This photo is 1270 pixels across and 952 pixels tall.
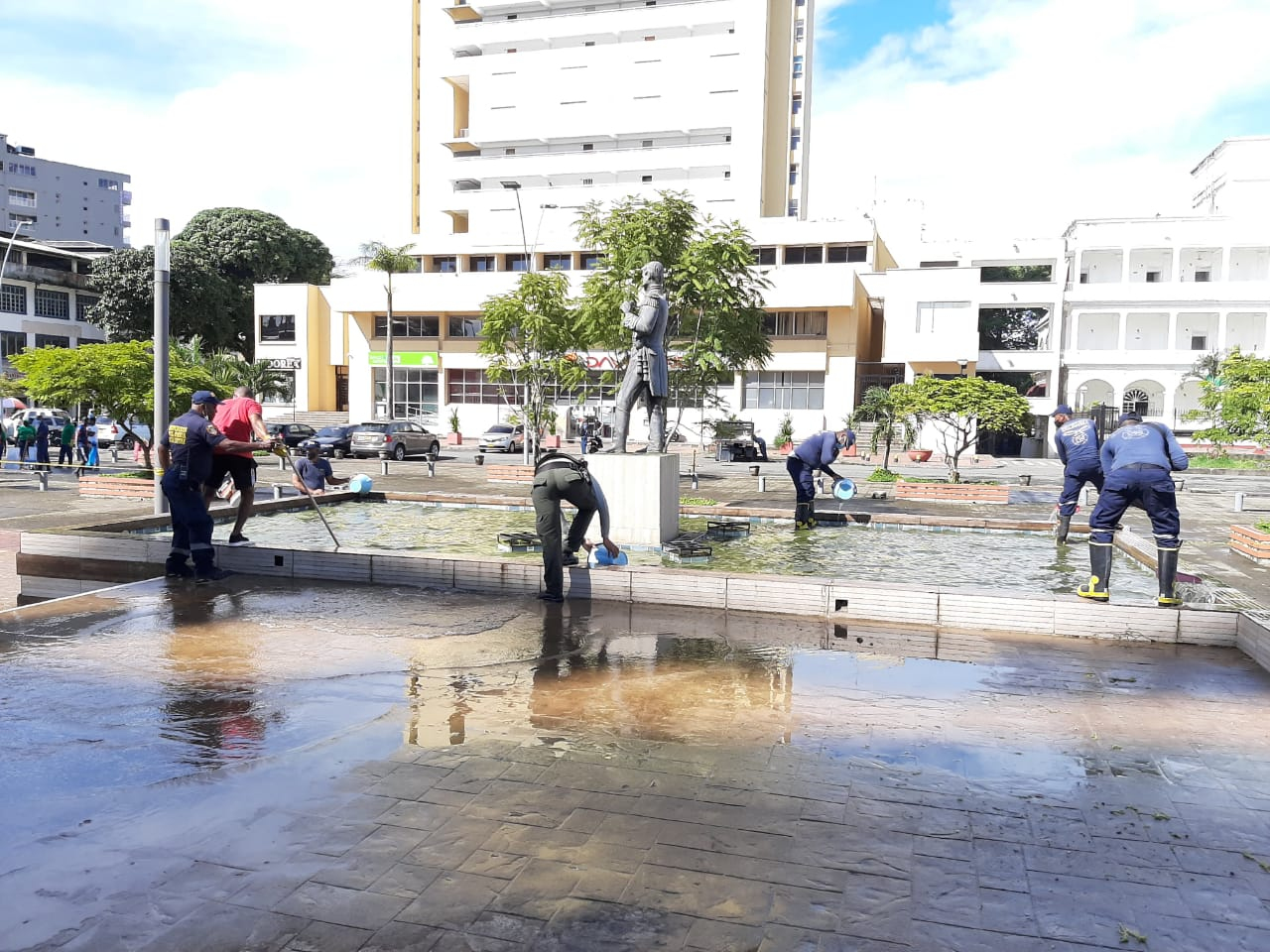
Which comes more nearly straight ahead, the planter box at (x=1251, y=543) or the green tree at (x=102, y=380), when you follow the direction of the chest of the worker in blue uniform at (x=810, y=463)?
the planter box

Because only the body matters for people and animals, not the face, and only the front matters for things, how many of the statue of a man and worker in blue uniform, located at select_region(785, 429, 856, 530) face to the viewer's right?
1

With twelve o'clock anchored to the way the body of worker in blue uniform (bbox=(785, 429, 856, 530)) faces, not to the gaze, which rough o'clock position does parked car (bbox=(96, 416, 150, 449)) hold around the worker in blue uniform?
The parked car is roughly at 7 o'clock from the worker in blue uniform.

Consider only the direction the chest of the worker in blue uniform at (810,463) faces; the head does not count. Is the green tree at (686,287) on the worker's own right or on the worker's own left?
on the worker's own left

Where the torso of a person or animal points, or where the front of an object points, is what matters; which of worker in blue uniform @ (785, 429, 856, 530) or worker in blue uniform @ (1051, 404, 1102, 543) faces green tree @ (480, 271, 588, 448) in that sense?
worker in blue uniform @ (1051, 404, 1102, 543)

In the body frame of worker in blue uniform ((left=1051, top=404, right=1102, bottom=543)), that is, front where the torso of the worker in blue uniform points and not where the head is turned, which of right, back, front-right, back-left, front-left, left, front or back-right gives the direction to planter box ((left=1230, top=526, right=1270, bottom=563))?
right

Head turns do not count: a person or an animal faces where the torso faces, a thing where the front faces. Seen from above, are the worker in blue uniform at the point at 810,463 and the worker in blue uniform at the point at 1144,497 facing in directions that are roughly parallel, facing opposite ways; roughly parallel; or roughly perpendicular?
roughly perpendicular

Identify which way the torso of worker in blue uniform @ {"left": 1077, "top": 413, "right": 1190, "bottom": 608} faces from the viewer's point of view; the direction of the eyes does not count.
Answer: away from the camera

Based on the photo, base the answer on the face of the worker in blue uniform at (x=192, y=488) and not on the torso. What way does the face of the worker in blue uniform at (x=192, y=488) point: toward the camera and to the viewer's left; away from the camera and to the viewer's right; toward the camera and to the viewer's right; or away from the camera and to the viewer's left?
away from the camera and to the viewer's right

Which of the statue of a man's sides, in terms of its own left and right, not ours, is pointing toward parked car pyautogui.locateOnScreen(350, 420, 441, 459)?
right

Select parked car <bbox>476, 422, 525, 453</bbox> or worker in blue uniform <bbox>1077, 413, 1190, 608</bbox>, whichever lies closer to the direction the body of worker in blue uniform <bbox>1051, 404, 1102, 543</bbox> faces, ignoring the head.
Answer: the parked car

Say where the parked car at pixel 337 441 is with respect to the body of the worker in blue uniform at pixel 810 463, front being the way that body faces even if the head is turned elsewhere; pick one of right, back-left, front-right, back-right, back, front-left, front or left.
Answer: back-left

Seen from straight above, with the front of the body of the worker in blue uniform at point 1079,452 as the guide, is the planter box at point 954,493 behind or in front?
in front

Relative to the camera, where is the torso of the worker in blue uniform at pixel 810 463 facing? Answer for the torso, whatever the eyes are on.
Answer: to the viewer's right
